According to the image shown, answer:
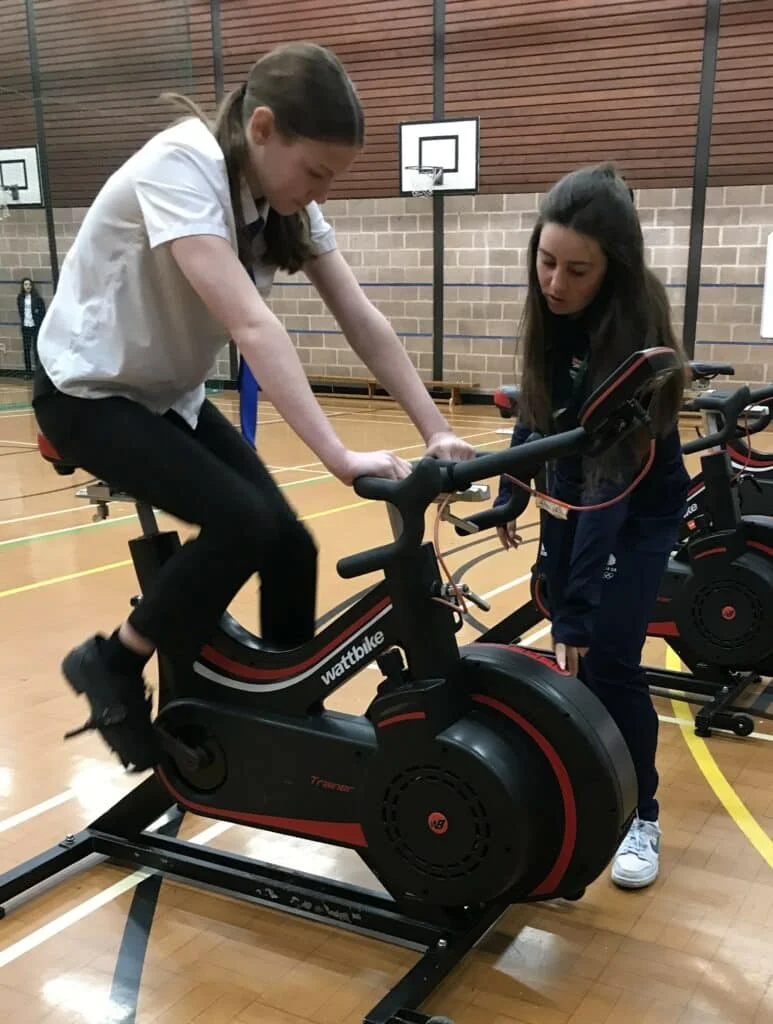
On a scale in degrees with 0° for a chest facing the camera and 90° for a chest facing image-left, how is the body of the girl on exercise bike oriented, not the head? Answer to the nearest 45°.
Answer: approximately 315°

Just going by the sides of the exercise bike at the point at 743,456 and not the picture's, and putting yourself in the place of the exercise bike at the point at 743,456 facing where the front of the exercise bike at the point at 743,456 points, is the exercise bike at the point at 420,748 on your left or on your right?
on your right

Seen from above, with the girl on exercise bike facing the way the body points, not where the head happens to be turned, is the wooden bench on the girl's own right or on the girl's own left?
on the girl's own left

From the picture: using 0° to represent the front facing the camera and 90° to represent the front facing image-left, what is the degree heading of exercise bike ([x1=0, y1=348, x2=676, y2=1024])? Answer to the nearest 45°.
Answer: approximately 315°

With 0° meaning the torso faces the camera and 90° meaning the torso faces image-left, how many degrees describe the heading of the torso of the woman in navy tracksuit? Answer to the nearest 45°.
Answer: approximately 45°

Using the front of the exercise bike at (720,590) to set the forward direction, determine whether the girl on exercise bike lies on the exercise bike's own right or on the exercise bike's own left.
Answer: on the exercise bike's own right

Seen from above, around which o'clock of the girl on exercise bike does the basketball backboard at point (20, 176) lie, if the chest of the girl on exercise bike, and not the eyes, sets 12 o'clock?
The basketball backboard is roughly at 7 o'clock from the girl on exercise bike.
